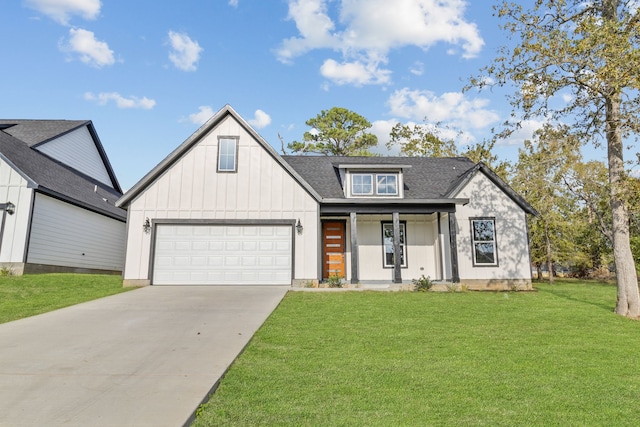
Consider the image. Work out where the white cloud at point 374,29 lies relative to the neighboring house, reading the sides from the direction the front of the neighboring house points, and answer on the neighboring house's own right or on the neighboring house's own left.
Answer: on the neighboring house's own left

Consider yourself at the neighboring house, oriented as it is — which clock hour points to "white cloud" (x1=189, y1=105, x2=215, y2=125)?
The white cloud is roughly at 7 o'clock from the neighboring house.

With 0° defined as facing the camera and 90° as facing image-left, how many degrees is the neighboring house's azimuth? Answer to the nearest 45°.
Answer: approximately 45°

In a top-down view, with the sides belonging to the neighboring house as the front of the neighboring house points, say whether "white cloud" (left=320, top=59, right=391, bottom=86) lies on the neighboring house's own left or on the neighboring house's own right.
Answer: on the neighboring house's own left
